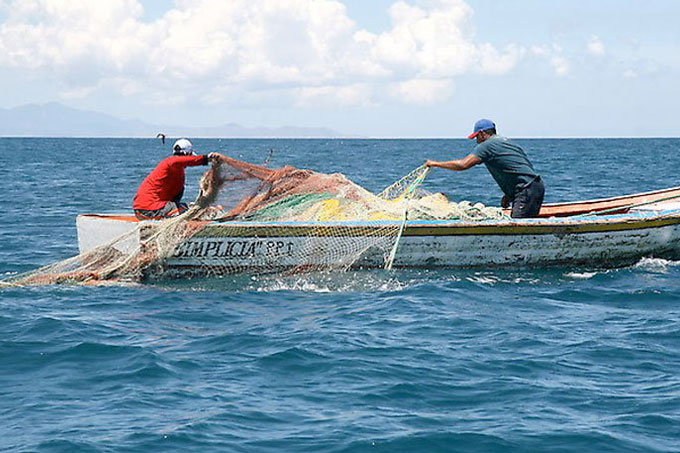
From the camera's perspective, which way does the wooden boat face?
to the viewer's right
